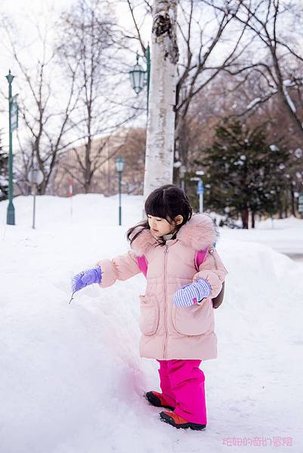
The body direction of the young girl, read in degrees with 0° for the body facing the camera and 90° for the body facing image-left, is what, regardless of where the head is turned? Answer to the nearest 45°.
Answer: approximately 45°

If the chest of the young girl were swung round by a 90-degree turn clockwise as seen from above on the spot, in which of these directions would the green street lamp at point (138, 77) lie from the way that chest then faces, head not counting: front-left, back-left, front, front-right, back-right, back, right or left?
front-right
